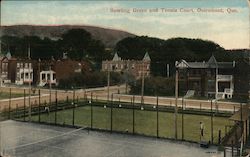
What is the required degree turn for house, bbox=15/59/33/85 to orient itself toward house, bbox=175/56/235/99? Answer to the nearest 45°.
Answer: approximately 45° to its left

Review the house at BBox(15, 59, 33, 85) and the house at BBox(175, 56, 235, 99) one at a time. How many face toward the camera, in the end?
2

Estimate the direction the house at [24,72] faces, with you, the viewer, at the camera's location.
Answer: facing the viewer

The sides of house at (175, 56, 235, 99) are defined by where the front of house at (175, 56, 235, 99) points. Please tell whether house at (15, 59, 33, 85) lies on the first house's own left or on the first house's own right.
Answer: on the first house's own right

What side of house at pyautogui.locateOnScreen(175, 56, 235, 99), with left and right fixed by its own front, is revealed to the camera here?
front

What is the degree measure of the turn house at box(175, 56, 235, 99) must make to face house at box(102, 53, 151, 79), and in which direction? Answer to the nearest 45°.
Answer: approximately 90° to its right

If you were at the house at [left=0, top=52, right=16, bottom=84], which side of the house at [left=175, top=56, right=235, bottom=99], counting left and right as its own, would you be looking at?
right

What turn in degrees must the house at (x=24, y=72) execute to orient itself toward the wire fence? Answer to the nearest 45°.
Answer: approximately 45° to its left

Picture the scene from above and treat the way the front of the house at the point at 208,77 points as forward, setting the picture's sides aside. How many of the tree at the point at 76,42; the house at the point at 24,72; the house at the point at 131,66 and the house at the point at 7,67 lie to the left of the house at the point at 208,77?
0
